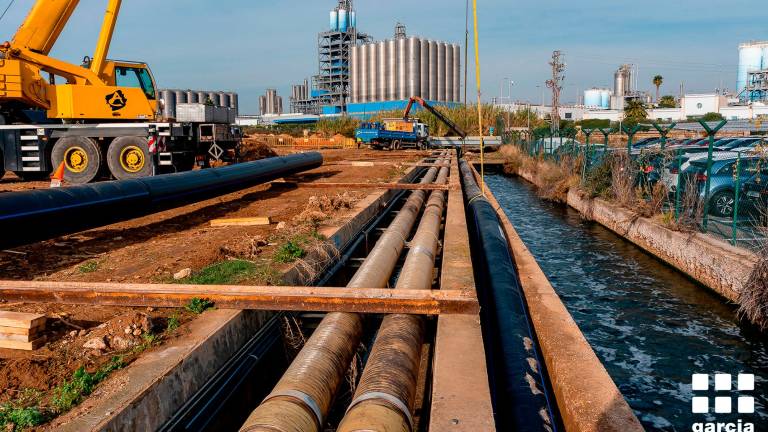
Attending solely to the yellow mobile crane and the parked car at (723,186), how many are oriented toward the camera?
0

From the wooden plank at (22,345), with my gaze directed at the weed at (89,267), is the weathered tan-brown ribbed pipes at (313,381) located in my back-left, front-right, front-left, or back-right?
back-right
